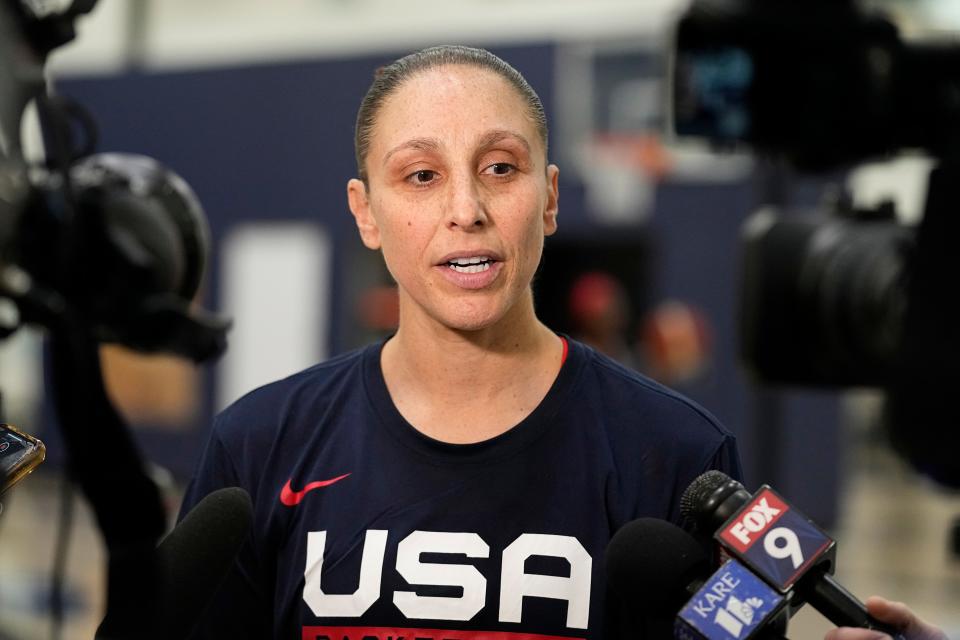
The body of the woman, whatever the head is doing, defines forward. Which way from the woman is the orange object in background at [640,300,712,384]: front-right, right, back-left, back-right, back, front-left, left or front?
back

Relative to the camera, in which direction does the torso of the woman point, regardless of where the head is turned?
toward the camera
